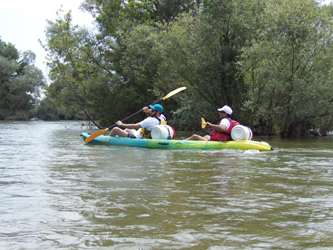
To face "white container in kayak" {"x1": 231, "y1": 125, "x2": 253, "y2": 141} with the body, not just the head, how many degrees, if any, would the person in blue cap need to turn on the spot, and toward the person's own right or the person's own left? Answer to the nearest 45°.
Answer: approximately 135° to the person's own left

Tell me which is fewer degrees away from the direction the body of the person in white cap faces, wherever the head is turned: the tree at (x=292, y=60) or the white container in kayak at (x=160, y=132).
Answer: the white container in kayak

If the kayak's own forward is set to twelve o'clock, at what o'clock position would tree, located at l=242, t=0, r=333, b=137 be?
The tree is roughly at 4 o'clock from the kayak.

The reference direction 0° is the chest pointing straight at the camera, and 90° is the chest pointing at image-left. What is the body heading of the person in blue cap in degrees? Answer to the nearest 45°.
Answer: approximately 90°

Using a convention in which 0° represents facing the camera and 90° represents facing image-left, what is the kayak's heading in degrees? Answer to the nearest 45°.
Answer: approximately 90°

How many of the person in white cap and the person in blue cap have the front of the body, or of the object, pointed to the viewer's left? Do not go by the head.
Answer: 2

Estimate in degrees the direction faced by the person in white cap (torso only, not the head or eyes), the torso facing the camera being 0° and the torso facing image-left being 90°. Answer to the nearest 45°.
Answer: approximately 90°
